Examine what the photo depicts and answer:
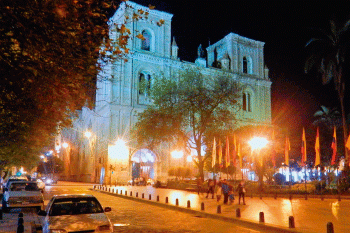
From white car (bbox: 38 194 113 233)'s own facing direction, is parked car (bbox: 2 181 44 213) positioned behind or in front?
behind

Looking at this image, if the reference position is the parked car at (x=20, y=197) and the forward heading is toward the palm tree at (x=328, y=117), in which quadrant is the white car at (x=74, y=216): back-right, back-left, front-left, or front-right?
back-right

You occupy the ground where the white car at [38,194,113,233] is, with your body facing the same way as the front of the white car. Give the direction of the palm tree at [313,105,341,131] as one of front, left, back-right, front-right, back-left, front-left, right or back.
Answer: back-left

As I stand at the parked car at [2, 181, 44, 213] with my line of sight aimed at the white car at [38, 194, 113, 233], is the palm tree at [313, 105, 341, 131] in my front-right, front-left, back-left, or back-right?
back-left

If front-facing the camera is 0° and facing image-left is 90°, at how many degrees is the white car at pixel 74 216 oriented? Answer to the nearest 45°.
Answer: approximately 0°

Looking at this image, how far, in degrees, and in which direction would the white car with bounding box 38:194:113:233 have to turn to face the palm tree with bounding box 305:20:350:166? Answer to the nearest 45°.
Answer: approximately 135° to its left
